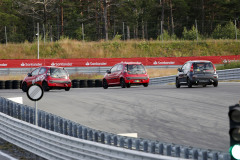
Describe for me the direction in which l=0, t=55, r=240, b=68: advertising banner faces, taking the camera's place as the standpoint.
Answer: facing the viewer

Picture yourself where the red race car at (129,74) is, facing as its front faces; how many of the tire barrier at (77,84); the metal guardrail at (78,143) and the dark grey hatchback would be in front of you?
1

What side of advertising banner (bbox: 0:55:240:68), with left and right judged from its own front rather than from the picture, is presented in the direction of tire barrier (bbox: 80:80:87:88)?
front

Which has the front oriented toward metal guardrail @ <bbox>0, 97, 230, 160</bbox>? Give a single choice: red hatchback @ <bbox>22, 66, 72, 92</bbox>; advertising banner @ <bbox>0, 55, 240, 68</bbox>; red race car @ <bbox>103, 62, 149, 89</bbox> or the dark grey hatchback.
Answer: the advertising banner

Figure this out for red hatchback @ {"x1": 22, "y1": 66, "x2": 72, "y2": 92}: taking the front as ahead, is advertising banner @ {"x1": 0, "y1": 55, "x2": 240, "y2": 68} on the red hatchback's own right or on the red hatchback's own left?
on the red hatchback's own right

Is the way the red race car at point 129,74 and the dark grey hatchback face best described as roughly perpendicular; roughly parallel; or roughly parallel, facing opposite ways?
roughly parallel

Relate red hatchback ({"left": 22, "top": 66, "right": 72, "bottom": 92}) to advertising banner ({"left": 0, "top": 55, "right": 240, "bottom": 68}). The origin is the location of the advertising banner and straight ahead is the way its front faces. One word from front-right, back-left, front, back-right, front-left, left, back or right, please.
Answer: front

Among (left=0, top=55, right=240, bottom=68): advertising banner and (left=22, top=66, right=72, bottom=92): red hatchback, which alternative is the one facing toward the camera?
the advertising banner

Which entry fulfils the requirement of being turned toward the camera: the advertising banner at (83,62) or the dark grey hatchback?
the advertising banner

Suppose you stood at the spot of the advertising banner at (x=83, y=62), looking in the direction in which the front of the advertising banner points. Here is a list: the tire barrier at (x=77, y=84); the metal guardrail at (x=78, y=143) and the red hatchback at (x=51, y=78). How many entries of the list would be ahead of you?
3

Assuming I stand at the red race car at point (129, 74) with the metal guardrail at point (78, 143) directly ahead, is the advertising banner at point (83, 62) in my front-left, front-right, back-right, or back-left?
back-right

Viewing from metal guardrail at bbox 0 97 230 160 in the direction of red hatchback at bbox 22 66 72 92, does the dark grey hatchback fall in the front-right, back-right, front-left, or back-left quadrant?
front-right

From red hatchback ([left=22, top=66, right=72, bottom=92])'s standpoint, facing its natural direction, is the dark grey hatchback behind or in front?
behind
